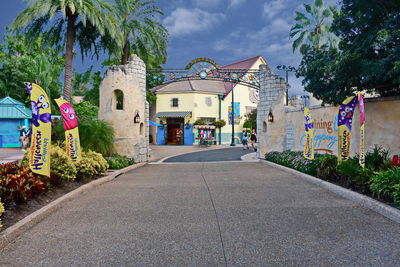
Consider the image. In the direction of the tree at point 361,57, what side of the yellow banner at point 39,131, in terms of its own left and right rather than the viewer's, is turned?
left

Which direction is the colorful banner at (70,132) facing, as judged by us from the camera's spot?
facing the viewer

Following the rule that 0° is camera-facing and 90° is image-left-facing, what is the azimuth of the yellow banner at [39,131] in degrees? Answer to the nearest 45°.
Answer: approximately 0°

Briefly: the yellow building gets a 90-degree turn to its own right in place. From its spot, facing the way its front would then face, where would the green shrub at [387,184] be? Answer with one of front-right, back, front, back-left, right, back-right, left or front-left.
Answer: left

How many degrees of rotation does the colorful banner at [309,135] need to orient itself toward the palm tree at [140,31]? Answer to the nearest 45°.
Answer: approximately 135° to its right

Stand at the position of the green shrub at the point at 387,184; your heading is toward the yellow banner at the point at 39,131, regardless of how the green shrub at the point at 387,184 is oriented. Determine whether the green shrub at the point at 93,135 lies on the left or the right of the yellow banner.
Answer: right

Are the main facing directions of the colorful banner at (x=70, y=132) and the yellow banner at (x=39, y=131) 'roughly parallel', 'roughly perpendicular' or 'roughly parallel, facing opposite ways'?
roughly parallel

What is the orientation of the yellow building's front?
toward the camera

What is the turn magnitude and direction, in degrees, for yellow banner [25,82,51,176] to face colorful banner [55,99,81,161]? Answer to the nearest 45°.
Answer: approximately 135° to its left

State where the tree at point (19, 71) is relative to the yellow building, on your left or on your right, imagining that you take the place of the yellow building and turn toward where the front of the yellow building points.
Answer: on your right

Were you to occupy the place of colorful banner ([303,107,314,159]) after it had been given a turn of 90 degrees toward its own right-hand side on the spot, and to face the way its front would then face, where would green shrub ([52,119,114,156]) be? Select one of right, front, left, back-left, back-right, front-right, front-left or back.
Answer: front

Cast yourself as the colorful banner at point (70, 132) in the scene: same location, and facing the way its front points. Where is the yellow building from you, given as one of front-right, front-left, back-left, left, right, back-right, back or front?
back-left

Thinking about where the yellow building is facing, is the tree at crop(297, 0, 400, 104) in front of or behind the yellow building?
in front

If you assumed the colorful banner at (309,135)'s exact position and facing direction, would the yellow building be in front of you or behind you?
behind

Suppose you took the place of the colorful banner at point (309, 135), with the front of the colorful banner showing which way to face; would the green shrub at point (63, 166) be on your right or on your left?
on your right

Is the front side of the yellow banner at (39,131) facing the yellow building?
no

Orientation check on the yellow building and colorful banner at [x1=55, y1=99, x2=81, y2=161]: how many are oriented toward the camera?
2

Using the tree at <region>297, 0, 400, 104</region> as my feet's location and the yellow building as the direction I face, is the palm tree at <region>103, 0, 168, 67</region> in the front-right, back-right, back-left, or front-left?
front-left

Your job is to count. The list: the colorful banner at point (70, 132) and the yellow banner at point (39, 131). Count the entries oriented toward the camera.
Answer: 2

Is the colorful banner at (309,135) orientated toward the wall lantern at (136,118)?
no
